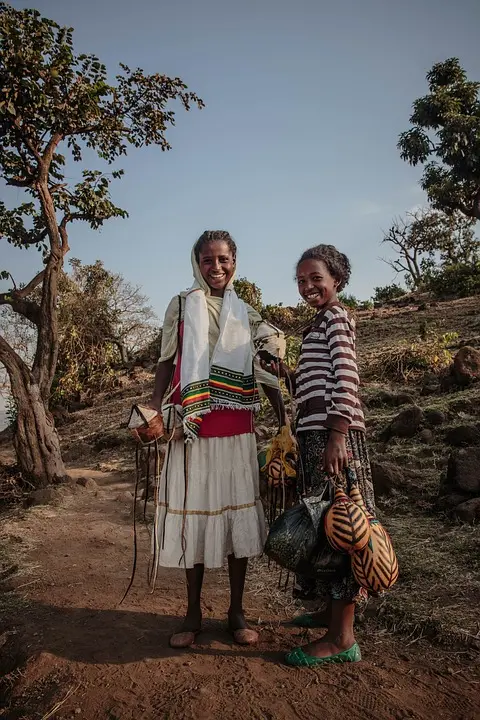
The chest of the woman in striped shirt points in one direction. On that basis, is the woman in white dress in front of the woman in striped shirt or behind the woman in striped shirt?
in front

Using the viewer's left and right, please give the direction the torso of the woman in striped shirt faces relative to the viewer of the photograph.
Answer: facing to the left of the viewer

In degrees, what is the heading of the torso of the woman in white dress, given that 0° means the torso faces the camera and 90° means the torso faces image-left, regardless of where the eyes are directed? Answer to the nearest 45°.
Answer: approximately 0°

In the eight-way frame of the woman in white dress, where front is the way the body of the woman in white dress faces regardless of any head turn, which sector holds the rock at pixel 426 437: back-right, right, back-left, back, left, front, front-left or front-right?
back-left
